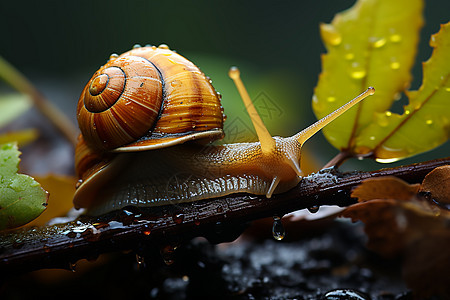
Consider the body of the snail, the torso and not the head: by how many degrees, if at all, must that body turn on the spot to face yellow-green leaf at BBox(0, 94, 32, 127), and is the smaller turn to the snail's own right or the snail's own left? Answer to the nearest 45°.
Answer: approximately 135° to the snail's own left

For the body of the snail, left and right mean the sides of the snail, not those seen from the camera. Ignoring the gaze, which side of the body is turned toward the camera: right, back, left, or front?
right
